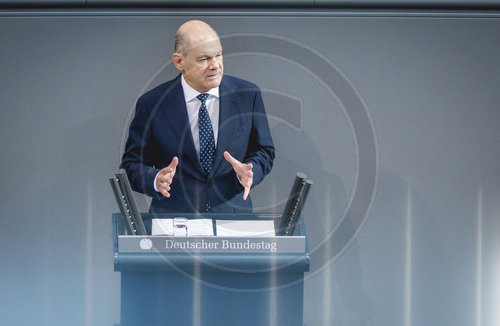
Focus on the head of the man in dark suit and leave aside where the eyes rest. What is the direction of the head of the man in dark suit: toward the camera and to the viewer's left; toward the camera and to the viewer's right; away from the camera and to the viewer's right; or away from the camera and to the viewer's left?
toward the camera and to the viewer's right

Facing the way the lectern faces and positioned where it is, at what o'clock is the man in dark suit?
The man in dark suit is roughly at 6 o'clock from the lectern.

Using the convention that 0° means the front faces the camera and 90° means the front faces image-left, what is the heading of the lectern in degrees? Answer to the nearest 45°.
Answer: approximately 0°
